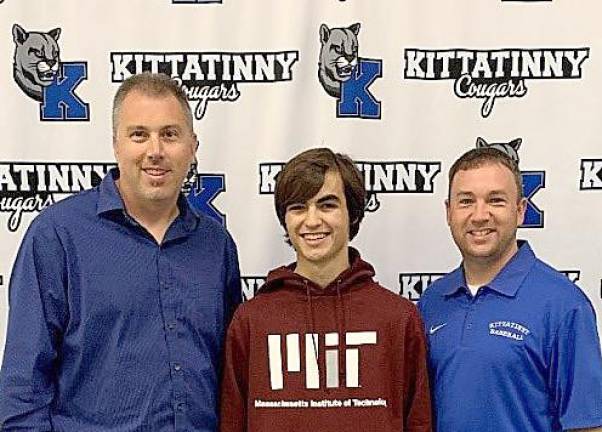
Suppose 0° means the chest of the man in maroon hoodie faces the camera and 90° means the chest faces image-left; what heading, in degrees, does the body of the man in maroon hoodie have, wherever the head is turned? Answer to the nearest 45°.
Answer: approximately 0°
